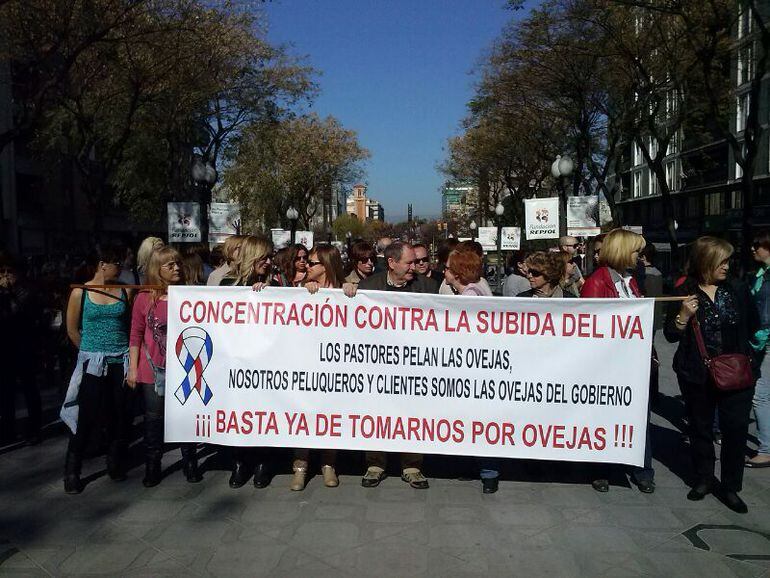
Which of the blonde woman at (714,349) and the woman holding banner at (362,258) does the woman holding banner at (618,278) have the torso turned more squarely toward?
the blonde woman

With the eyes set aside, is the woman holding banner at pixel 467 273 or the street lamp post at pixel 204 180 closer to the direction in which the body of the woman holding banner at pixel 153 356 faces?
the woman holding banner

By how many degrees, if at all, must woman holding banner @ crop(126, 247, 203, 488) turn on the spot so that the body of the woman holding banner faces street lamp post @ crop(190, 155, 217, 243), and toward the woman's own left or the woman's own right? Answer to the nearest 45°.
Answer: approximately 135° to the woman's own left

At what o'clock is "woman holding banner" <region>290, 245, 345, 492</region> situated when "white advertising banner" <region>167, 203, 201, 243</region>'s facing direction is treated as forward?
The woman holding banner is roughly at 12 o'clock from the white advertising banner.

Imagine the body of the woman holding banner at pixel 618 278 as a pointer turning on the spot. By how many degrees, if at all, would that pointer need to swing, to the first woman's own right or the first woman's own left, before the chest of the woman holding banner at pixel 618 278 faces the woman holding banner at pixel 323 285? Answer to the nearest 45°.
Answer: approximately 135° to the first woman's own right

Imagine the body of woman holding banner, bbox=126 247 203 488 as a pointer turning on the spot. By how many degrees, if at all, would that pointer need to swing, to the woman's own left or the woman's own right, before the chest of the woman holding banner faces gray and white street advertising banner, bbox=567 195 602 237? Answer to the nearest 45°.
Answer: approximately 90° to the woman's own left

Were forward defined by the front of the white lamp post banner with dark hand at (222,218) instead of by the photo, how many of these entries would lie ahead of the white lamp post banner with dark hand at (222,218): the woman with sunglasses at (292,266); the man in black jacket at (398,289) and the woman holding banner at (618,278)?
3

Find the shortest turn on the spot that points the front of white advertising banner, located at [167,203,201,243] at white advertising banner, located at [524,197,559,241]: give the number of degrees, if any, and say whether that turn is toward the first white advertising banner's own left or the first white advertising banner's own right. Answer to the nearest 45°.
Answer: approximately 90° to the first white advertising banner's own left

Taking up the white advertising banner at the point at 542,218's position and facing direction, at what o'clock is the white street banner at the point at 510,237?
the white street banner at the point at 510,237 is roughly at 6 o'clock from the white advertising banner at the point at 542,218.
